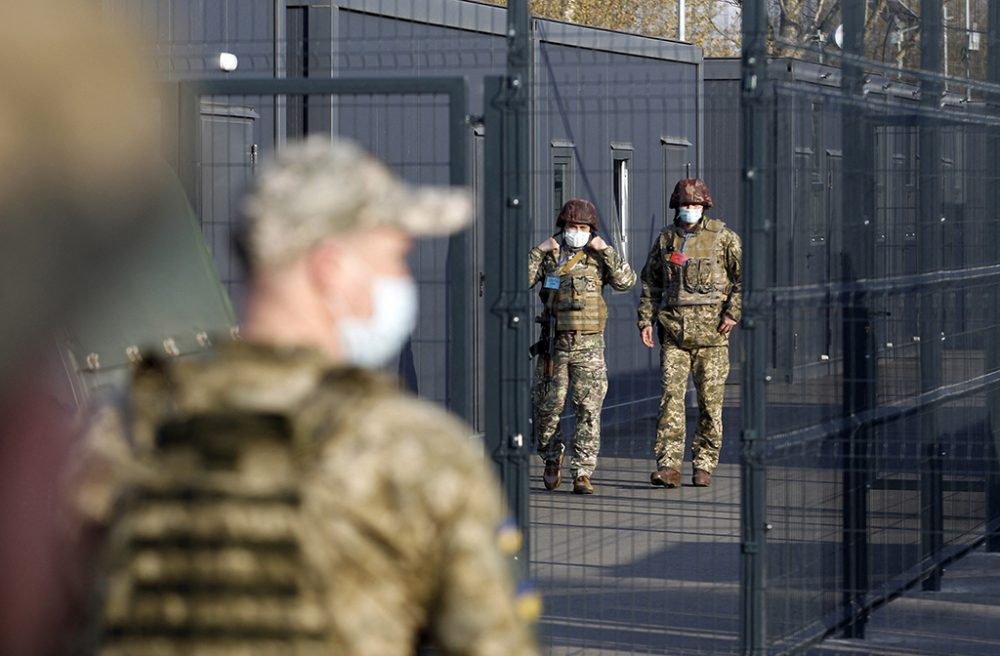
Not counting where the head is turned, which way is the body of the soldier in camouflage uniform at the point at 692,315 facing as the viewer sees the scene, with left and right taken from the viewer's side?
facing the viewer

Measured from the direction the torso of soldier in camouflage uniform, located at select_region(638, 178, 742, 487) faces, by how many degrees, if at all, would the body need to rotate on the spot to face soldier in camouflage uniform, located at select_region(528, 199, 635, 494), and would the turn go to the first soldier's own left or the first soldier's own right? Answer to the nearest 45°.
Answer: approximately 90° to the first soldier's own right

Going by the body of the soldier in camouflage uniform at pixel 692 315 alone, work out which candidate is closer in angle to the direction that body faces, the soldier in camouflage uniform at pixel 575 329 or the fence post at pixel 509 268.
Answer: the fence post

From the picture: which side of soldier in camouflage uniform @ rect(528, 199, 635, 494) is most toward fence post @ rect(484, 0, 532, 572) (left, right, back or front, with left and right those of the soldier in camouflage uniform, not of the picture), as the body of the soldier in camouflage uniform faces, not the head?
front

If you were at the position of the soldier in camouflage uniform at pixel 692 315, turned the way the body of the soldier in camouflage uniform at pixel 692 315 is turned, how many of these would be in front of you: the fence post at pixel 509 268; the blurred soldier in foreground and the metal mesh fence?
3

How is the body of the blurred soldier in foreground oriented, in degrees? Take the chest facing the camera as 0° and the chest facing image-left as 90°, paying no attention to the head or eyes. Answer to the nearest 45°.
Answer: approximately 225°

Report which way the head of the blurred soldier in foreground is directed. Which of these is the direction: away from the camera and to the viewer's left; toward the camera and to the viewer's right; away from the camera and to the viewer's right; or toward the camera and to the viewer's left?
away from the camera and to the viewer's right

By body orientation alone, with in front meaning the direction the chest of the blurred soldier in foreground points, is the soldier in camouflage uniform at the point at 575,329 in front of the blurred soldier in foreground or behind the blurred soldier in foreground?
in front

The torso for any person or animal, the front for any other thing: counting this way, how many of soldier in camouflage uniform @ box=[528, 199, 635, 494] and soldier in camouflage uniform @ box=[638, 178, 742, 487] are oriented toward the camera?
2

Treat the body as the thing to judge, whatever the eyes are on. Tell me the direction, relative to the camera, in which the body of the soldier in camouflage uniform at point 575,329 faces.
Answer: toward the camera

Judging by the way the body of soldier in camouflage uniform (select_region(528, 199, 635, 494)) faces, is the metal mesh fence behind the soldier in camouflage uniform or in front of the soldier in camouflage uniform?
in front
